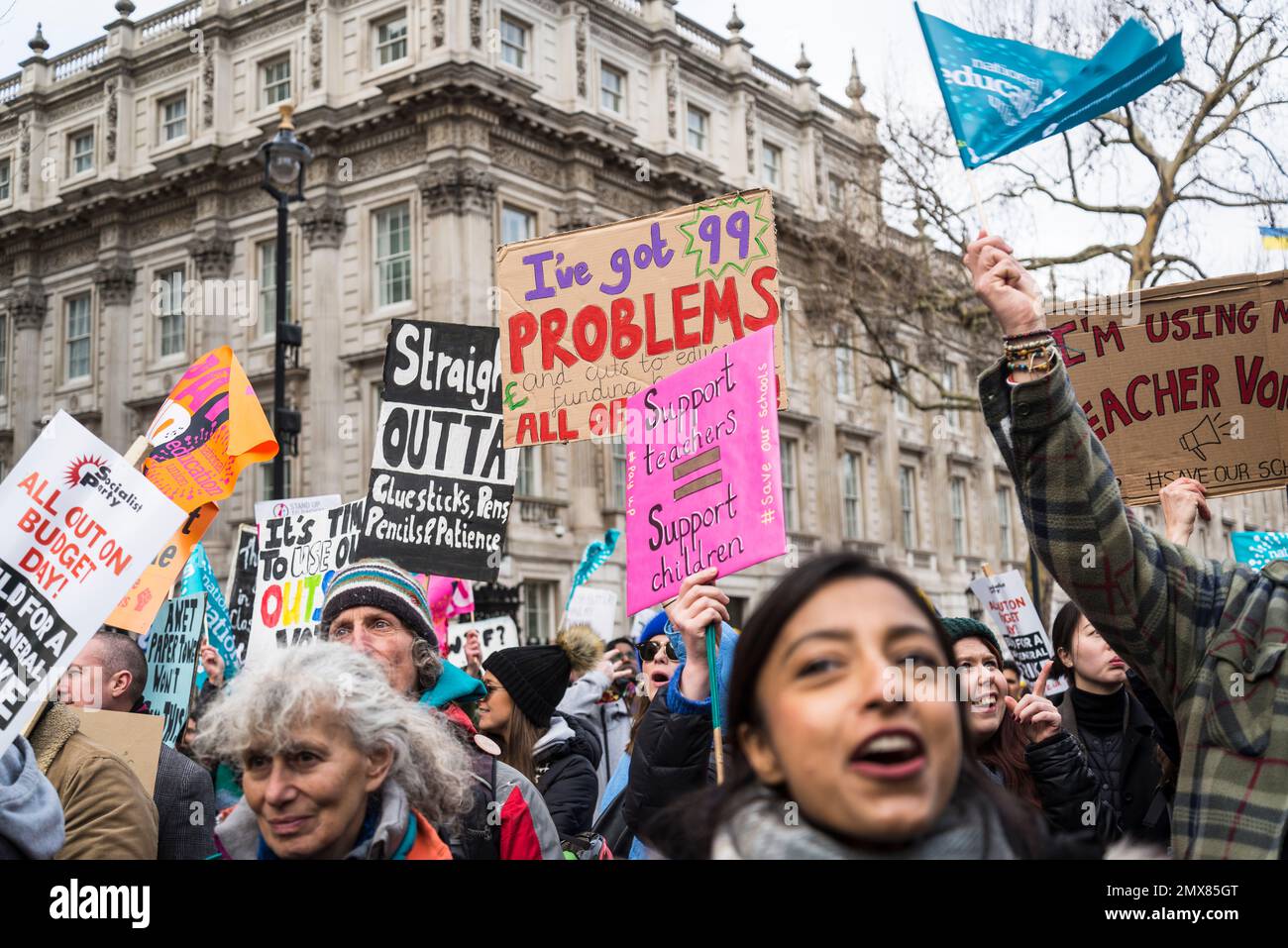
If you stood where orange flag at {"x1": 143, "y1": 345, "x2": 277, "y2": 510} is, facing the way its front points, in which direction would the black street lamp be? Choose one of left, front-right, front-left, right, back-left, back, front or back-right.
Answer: back

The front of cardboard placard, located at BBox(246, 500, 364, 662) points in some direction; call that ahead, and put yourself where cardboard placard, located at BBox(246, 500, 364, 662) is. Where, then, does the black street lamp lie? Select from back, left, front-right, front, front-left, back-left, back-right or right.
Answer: back

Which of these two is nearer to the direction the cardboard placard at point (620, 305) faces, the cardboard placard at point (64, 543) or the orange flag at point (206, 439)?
the cardboard placard

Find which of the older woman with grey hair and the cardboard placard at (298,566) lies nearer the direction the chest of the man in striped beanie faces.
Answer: the older woman with grey hair
